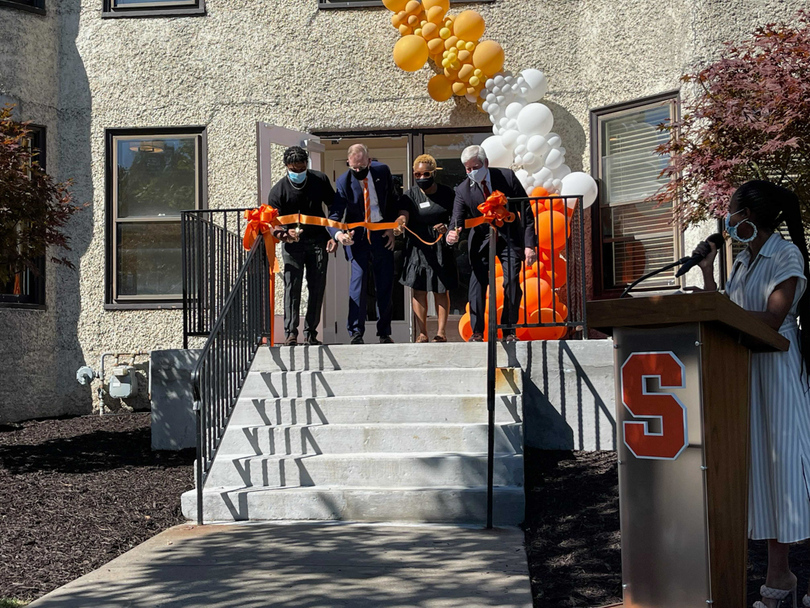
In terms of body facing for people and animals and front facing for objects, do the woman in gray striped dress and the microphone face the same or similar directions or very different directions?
very different directions

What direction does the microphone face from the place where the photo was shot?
facing to the right of the viewer

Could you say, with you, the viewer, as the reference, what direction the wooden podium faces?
facing the viewer and to the left of the viewer

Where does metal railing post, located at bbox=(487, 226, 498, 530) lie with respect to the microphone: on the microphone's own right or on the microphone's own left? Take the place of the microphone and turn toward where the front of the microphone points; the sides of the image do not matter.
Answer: on the microphone's own left

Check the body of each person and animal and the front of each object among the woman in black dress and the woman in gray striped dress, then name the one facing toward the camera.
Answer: the woman in black dress

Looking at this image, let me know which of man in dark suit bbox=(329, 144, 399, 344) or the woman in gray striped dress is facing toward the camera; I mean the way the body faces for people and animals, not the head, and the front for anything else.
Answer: the man in dark suit

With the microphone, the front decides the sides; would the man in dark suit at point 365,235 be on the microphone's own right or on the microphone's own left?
on the microphone's own left

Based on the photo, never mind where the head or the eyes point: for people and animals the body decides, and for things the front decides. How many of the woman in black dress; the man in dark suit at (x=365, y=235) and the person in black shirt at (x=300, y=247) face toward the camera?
3

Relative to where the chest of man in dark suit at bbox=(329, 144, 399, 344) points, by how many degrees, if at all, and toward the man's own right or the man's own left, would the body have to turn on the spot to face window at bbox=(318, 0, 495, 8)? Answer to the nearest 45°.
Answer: approximately 180°

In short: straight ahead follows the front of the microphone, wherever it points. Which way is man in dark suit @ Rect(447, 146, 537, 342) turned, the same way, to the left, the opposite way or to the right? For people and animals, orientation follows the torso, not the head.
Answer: to the right

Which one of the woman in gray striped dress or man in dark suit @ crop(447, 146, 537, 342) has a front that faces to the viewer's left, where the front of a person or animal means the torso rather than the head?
the woman in gray striped dress

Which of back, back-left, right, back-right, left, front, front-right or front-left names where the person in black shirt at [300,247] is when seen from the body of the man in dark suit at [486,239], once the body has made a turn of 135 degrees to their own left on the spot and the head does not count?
back-left

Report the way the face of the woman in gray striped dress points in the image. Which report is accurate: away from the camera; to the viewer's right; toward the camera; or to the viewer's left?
to the viewer's left

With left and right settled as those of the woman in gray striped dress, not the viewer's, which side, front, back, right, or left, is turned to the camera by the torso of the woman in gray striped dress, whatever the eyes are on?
left

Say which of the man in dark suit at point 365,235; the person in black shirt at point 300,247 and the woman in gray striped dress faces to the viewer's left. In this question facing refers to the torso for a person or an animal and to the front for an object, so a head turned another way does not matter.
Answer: the woman in gray striped dress

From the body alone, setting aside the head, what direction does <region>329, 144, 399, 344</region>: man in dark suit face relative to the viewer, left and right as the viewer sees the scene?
facing the viewer

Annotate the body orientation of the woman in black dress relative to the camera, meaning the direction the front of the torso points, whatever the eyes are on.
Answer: toward the camera

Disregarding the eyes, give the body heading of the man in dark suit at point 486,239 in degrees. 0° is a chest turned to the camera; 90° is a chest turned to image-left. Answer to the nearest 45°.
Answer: approximately 0°

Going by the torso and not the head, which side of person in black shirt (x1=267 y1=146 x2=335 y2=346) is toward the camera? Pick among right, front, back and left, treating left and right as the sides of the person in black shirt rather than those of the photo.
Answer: front
